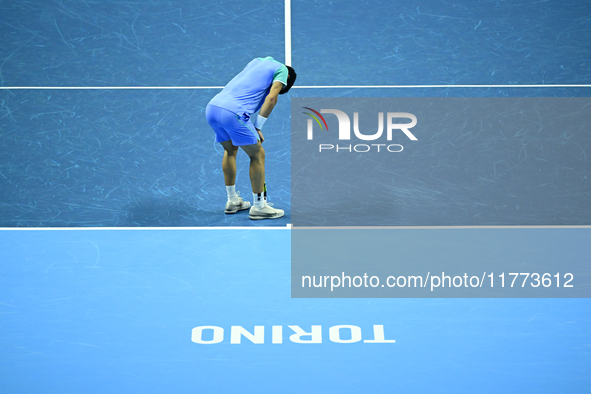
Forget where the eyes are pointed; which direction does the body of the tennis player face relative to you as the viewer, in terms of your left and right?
facing away from the viewer and to the right of the viewer
